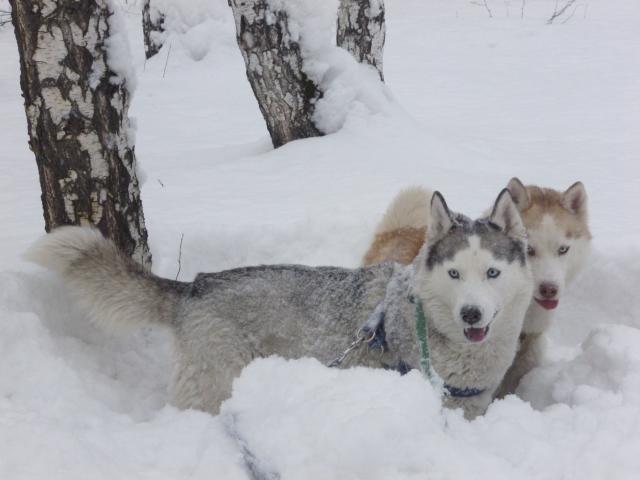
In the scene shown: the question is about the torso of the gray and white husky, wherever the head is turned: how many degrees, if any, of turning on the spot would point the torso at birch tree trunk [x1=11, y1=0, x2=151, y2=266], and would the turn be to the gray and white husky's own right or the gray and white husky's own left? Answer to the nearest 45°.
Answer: approximately 135° to the gray and white husky's own left

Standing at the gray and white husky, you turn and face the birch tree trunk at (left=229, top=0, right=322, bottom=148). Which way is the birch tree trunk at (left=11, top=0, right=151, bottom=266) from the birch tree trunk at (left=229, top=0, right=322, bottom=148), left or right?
left

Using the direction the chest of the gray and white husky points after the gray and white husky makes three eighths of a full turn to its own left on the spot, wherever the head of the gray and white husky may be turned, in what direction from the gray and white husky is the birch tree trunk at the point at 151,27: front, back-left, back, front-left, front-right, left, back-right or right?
front-right

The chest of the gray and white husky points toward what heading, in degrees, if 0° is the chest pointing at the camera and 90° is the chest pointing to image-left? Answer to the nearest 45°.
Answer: approximately 270°

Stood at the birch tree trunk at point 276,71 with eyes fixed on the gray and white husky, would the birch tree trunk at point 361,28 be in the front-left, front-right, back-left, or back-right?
back-left

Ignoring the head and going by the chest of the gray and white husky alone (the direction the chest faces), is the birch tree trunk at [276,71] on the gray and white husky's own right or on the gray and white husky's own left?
on the gray and white husky's own left

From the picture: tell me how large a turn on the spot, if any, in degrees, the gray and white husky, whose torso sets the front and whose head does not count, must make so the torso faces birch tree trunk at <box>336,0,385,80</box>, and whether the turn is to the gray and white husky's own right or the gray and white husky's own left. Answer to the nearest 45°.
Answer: approximately 90° to the gray and white husky's own left
